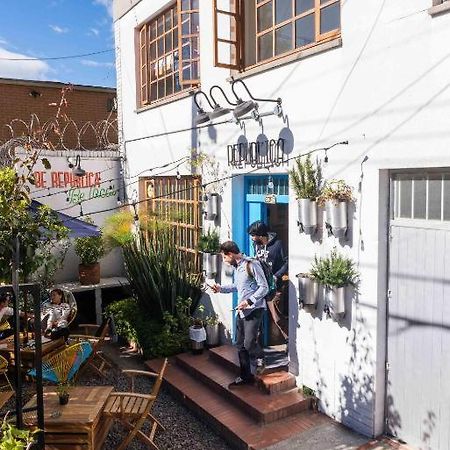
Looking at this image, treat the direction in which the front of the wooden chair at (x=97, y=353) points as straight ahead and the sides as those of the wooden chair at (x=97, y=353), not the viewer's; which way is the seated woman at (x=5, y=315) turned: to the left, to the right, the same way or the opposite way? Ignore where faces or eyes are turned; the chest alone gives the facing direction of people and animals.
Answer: the opposite way

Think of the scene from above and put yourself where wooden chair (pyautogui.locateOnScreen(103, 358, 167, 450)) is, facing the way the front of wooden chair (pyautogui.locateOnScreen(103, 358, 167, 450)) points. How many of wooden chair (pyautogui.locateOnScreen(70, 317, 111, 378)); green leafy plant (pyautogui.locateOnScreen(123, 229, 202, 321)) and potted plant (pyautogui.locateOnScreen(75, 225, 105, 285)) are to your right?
3

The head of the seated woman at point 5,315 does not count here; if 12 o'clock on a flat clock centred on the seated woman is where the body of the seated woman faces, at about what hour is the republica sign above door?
The republica sign above door is roughly at 1 o'clock from the seated woman.

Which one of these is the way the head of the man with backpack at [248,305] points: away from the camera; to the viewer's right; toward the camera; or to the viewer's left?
to the viewer's left

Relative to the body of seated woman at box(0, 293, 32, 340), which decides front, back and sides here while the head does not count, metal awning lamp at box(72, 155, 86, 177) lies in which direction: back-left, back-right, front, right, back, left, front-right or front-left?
front-left

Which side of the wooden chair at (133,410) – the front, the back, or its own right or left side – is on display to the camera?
left

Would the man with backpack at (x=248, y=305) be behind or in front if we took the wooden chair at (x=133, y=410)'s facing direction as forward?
behind

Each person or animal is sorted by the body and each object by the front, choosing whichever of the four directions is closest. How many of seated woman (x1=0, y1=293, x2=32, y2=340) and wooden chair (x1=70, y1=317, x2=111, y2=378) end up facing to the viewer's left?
1

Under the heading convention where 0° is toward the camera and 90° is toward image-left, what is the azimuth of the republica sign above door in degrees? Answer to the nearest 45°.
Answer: approximately 45°

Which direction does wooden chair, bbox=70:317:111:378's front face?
to the viewer's left

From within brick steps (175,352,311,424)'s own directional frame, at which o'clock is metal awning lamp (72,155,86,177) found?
The metal awning lamp is roughly at 3 o'clock from the brick steps.
